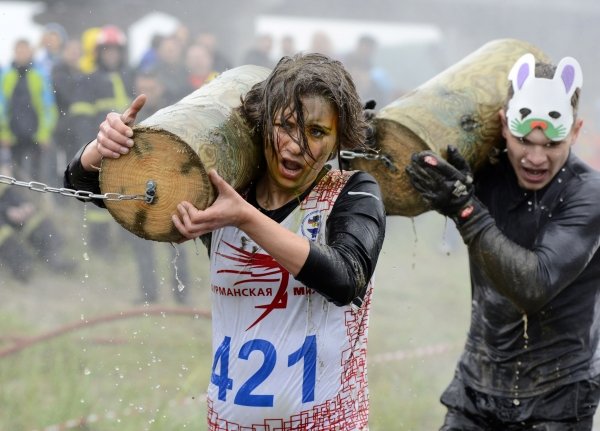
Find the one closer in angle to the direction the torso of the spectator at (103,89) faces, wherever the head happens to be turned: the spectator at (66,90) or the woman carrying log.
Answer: the woman carrying log

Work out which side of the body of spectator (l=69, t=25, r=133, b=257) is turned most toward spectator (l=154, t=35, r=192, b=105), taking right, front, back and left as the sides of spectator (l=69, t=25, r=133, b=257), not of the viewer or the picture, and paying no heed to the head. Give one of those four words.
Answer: left

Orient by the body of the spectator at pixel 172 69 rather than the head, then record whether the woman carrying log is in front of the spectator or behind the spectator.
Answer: in front

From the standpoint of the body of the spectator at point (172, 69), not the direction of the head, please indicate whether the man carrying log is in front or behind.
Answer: in front

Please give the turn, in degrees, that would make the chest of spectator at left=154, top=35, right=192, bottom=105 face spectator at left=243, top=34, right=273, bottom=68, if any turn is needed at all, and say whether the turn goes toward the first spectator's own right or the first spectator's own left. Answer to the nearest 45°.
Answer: approximately 135° to the first spectator's own left

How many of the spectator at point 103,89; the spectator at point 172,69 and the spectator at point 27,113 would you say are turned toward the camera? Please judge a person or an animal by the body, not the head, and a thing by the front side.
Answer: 3

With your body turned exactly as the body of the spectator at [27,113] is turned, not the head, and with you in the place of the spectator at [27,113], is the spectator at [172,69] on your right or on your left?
on your left

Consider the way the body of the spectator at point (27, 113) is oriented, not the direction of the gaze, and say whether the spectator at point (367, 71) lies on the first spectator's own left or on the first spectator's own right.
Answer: on the first spectator's own left

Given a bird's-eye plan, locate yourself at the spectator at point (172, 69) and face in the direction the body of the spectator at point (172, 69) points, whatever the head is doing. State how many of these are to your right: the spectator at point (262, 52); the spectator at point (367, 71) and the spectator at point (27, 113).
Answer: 1

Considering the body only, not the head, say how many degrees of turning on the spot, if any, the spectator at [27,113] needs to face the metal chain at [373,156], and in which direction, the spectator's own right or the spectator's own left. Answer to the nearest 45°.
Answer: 0° — they already face it

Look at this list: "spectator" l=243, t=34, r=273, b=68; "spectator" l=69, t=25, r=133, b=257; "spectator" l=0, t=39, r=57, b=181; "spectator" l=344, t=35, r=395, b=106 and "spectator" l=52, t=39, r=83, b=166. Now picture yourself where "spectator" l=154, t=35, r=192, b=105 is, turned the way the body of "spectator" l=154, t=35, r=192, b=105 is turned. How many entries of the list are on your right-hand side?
3
